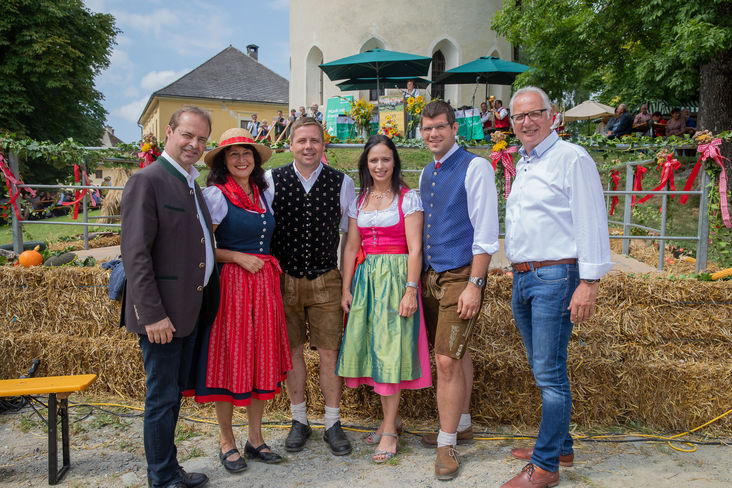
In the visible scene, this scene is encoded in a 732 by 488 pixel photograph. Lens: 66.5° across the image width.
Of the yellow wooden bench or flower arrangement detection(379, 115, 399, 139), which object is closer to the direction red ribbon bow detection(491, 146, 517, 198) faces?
the yellow wooden bench

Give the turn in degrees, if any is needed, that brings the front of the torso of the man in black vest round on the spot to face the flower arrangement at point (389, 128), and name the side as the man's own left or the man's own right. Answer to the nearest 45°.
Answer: approximately 180°

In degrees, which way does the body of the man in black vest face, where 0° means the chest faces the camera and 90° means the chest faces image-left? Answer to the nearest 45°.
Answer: approximately 0°

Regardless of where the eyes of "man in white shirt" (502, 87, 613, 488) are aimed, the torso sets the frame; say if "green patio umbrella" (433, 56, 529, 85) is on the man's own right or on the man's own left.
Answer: on the man's own right

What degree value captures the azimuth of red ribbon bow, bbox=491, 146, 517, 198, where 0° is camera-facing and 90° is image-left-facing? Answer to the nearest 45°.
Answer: approximately 0°

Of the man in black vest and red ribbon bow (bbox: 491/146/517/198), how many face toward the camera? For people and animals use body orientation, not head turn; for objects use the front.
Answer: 2
